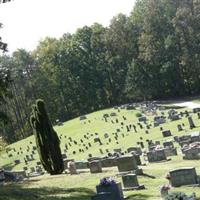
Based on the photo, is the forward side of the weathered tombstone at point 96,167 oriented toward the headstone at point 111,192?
yes

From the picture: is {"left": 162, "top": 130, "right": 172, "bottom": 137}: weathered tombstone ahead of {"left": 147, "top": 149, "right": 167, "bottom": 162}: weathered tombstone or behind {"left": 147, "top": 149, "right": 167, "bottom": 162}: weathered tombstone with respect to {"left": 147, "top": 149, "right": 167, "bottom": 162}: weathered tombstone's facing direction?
behind

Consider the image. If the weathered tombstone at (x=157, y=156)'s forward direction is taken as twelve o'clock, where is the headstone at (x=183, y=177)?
The headstone is roughly at 12 o'clock from the weathered tombstone.

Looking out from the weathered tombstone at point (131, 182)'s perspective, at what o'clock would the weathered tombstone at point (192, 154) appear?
the weathered tombstone at point (192, 154) is roughly at 7 o'clock from the weathered tombstone at point (131, 182).

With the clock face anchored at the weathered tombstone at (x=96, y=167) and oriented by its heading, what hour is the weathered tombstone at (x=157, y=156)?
the weathered tombstone at (x=157, y=156) is roughly at 8 o'clock from the weathered tombstone at (x=96, y=167).

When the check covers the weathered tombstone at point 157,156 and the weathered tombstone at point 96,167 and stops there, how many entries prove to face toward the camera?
2

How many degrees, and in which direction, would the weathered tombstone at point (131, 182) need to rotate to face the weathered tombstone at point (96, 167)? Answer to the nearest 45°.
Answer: approximately 180°

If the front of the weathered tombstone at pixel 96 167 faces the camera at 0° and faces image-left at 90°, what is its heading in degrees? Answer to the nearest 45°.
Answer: approximately 0°

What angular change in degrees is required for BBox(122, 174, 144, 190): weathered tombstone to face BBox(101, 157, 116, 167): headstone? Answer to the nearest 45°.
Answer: approximately 180°

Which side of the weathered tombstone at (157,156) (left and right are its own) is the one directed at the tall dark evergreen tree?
right

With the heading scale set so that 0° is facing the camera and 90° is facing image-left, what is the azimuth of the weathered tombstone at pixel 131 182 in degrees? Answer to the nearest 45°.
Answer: approximately 0°
